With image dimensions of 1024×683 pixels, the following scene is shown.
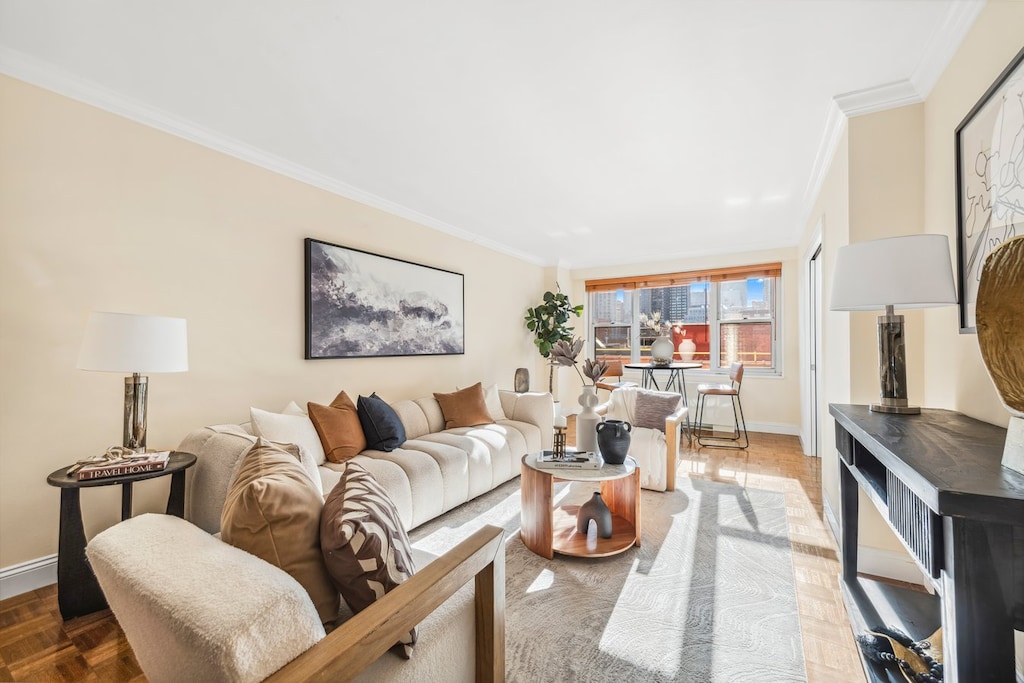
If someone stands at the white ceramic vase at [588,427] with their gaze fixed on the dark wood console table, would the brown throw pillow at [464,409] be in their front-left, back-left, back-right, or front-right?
back-right

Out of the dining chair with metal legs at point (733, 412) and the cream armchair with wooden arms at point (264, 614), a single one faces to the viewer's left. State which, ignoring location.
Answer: the dining chair with metal legs

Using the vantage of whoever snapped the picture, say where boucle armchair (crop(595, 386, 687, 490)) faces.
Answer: facing the viewer and to the left of the viewer

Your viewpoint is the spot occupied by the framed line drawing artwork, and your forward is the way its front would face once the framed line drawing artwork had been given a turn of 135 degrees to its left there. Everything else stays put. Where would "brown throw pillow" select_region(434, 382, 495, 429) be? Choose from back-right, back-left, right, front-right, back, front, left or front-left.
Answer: back-right

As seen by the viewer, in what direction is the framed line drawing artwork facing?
to the viewer's left

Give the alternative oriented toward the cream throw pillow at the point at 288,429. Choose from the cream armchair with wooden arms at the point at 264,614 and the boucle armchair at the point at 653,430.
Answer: the boucle armchair

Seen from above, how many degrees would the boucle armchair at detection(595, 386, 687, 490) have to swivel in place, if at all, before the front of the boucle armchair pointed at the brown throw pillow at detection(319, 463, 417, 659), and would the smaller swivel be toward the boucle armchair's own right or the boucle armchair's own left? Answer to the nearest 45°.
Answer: approximately 45° to the boucle armchair's own left

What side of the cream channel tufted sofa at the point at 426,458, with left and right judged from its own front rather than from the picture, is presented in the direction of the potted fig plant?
left

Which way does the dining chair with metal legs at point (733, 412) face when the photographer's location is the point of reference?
facing to the left of the viewer

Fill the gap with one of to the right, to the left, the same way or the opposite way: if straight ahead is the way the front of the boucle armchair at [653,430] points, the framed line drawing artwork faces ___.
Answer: to the right

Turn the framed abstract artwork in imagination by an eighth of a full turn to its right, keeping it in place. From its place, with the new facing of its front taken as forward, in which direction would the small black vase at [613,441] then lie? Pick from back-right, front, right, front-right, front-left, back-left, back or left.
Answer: front-left

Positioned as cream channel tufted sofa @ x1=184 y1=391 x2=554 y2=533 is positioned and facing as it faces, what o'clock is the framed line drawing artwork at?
The framed line drawing artwork is roughly at 12 o'clock from the cream channel tufted sofa.

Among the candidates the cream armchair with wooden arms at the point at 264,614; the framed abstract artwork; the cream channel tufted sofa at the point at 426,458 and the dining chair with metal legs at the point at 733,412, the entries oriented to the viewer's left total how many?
1

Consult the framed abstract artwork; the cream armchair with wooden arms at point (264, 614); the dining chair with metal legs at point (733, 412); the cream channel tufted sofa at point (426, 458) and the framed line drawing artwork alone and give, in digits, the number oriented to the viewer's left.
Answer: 2

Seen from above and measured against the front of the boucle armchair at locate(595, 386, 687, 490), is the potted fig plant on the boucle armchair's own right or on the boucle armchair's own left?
on the boucle armchair's own right

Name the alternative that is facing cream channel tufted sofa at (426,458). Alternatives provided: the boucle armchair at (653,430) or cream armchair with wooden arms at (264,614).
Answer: the boucle armchair

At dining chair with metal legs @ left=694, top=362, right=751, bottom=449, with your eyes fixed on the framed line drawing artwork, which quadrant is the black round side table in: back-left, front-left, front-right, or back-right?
front-right

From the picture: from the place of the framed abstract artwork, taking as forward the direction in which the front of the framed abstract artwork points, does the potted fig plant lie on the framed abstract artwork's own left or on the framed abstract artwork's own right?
on the framed abstract artwork's own left

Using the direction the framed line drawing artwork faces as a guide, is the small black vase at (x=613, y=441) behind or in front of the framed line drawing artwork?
in front
